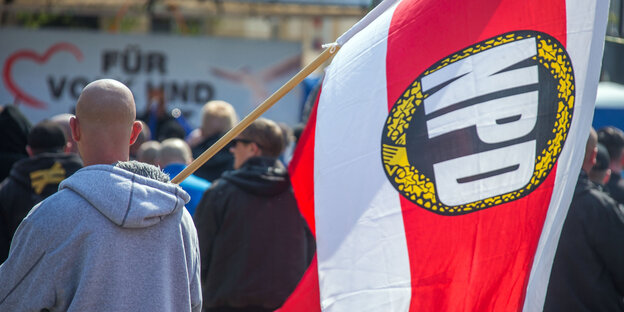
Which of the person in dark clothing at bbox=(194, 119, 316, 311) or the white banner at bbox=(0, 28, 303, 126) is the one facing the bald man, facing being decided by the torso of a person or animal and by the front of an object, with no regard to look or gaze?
the white banner

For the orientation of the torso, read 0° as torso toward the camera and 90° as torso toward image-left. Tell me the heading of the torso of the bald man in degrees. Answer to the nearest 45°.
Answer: approximately 180°

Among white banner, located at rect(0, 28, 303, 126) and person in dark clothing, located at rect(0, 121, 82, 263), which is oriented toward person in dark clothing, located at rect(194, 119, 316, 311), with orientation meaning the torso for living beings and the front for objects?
the white banner

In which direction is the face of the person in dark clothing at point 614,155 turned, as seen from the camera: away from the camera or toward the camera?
away from the camera

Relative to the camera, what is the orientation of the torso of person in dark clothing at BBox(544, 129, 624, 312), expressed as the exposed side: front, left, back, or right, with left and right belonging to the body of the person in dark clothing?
back

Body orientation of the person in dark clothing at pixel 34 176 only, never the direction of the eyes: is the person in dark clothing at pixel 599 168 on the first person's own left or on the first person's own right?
on the first person's own right

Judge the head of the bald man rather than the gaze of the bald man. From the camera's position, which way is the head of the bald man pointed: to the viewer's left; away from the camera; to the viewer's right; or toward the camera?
away from the camera

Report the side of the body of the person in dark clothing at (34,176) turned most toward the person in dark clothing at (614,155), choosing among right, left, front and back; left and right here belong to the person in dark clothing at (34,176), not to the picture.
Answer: right

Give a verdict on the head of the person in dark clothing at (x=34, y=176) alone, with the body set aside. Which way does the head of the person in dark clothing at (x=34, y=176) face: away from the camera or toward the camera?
away from the camera

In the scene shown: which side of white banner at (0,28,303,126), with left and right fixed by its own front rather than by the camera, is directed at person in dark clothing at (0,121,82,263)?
front

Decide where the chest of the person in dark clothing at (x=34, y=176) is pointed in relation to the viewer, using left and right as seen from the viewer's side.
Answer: facing away from the viewer

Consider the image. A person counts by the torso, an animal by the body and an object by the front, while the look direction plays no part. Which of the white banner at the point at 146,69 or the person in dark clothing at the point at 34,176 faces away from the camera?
the person in dark clothing

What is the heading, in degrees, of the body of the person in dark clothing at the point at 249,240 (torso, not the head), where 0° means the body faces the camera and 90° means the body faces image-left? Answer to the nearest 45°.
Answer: approximately 135°
